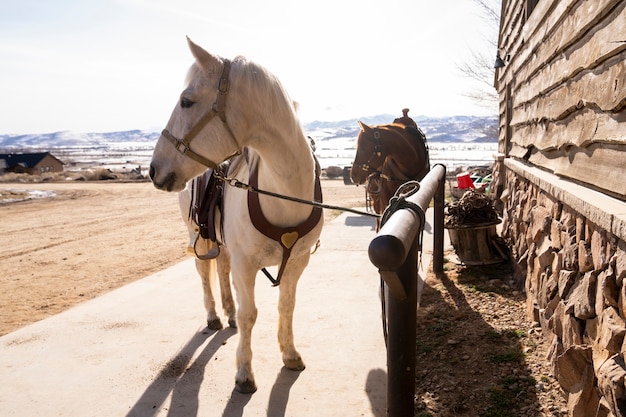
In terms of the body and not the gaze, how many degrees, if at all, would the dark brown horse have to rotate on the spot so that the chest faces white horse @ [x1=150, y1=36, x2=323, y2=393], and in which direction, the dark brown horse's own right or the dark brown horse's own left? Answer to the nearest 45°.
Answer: approximately 45° to the dark brown horse's own left

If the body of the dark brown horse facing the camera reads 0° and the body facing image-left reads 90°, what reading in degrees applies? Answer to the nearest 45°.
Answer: approximately 45°

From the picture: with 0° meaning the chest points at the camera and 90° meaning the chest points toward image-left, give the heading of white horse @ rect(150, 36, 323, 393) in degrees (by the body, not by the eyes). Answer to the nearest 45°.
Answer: approximately 315°

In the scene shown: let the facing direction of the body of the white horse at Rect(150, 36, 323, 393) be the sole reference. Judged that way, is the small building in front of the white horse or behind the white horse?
behind

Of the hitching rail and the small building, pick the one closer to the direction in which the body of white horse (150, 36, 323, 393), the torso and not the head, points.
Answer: the hitching rail

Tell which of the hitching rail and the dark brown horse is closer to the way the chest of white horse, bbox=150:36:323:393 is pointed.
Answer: the hitching rail
